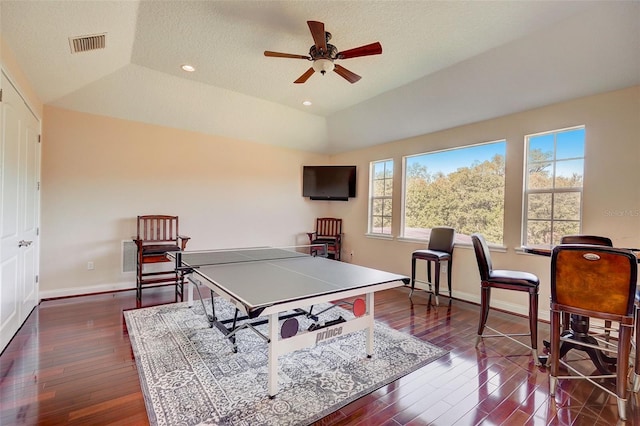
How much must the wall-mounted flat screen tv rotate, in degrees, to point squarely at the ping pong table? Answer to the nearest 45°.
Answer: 0° — it already faces it

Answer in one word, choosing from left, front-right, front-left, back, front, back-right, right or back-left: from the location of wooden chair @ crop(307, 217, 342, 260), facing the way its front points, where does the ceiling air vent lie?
front

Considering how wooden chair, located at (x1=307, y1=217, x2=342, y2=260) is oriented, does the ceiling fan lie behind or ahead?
ahead

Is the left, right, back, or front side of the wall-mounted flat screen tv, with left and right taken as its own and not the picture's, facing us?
front

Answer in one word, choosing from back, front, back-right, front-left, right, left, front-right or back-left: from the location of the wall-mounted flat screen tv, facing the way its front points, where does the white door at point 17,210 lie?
front-right

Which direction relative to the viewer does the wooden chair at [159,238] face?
toward the camera

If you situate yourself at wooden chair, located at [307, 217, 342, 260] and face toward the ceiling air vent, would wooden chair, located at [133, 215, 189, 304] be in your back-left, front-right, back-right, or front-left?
front-right

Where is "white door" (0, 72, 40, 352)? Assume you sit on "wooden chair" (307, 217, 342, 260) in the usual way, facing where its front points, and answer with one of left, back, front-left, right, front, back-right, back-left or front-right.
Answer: front

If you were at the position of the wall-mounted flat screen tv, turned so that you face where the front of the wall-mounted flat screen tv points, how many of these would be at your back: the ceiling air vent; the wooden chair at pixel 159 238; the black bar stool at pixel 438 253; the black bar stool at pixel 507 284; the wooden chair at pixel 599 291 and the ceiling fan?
0

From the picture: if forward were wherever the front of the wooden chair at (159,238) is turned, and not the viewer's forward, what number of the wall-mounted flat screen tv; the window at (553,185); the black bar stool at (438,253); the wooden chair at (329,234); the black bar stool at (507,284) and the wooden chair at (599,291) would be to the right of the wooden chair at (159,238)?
0

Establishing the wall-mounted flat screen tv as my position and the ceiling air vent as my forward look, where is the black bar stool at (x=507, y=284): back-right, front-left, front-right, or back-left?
front-left

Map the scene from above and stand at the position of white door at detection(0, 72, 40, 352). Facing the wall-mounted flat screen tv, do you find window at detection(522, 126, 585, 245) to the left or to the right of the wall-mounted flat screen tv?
right

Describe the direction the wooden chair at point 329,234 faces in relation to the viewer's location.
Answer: facing the viewer and to the left of the viewer

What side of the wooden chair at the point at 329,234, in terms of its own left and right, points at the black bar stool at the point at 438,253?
left

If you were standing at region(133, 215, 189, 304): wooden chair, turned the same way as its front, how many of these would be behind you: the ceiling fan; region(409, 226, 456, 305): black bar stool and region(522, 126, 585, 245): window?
0

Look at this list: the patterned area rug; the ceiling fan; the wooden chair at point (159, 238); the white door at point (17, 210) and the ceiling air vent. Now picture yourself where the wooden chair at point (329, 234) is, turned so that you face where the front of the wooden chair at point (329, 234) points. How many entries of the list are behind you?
0

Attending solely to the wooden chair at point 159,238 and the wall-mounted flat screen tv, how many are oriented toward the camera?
2

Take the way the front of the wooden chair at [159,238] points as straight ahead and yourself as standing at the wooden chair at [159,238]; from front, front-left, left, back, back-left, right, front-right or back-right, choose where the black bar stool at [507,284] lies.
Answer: front-left
